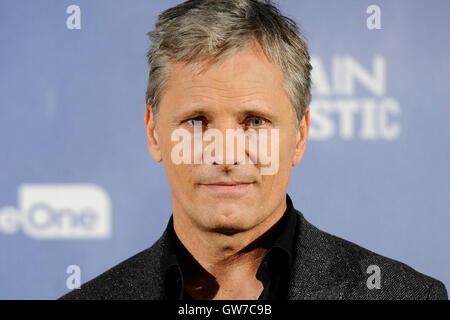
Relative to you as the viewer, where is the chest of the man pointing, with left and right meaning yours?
facing the viewer

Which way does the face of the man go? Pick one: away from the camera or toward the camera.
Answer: toward the camera
